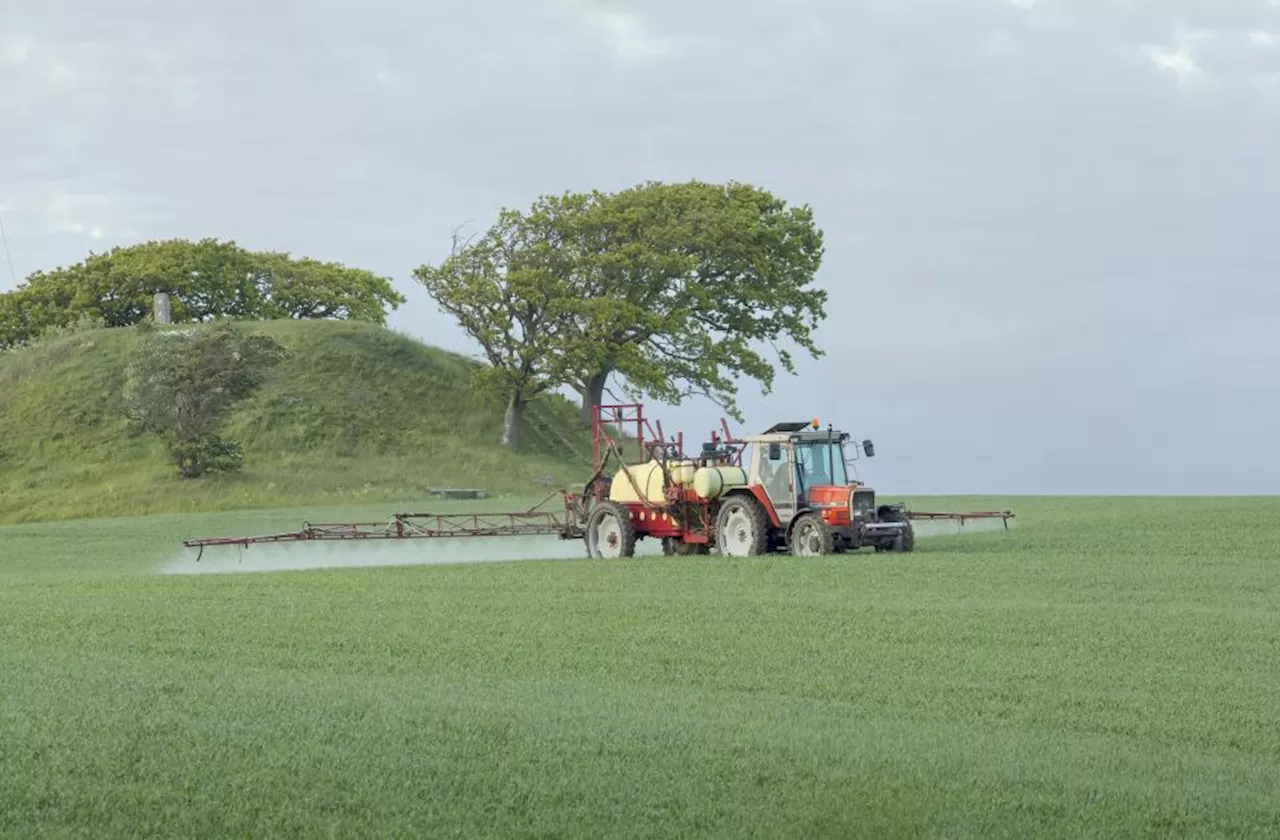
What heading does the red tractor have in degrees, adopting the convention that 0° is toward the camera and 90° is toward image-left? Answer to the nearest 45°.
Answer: approximately 315°
